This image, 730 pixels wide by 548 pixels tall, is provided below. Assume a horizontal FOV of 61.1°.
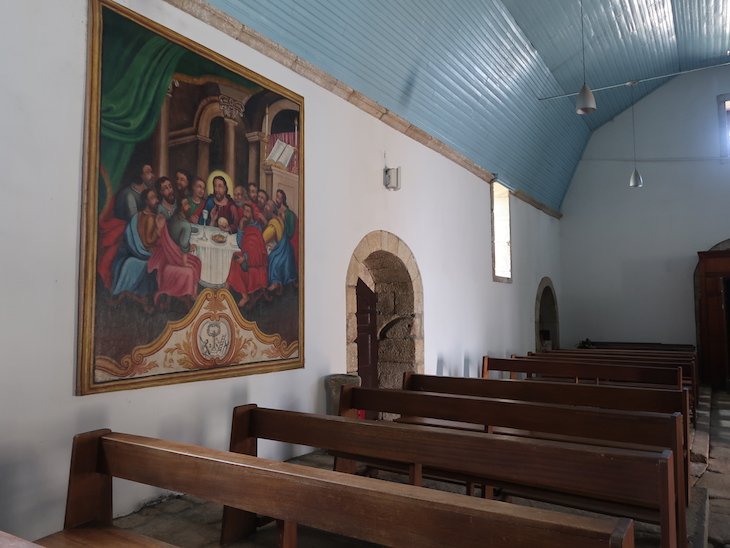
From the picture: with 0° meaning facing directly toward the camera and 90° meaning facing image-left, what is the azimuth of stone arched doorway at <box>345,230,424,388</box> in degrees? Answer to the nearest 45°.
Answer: approximately 315°

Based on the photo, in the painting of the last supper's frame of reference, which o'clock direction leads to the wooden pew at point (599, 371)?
The wooden pew is roughly at 10 o'clock from the painting of the last supper.

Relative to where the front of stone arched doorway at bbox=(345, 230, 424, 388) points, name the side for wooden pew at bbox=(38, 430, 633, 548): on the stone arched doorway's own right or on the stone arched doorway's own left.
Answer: on the stone arched doorway's own right

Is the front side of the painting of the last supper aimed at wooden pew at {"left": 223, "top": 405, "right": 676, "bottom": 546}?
yes

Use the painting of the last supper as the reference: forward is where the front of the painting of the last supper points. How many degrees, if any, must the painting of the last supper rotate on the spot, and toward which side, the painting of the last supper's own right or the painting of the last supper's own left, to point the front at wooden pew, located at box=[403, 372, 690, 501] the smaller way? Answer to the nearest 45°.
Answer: approximately 45° to the painting of the last supper's own left

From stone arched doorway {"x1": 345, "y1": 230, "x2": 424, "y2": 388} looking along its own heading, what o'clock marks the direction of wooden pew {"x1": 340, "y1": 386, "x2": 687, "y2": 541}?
The wooden pew is roughly at 1 o'clock from the stone arched doorway.
